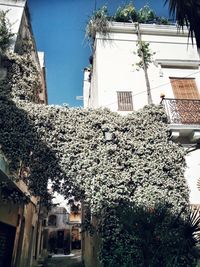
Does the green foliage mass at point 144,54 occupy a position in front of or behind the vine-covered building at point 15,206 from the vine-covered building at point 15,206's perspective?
in front

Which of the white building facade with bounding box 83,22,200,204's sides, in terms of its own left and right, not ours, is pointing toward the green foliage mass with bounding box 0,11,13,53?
right

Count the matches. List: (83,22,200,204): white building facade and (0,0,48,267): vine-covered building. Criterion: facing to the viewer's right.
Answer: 1

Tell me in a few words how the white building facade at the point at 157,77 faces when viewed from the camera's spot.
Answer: facing the viewer

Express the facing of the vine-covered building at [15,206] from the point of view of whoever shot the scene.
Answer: facing to the right of the viewer
